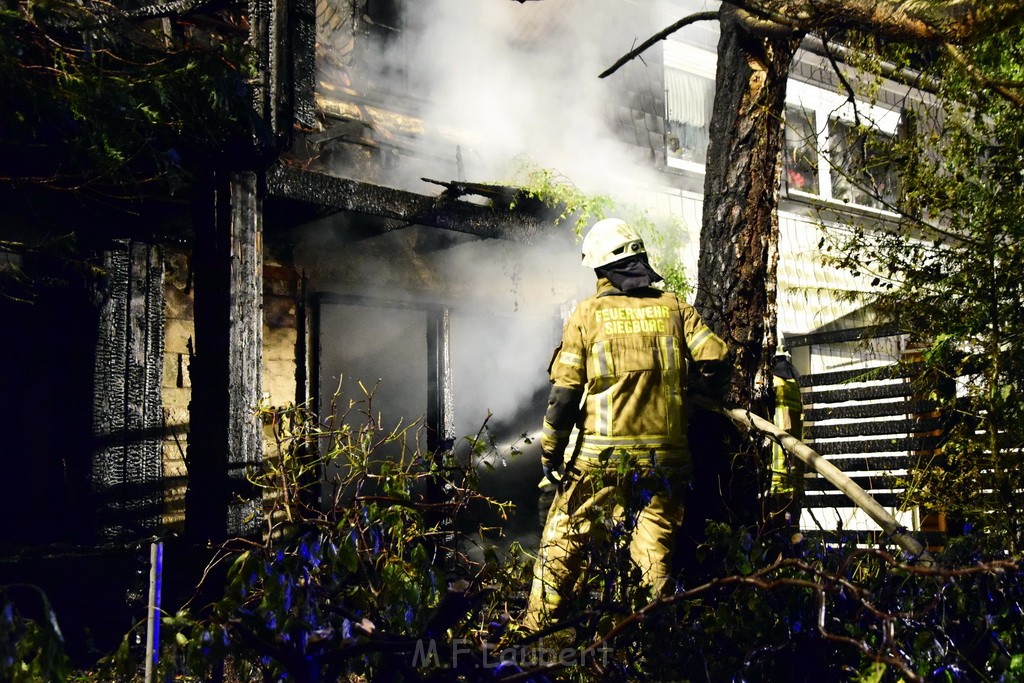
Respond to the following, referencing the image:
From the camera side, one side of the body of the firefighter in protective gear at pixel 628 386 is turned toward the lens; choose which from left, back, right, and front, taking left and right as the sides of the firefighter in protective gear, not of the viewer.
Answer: back
